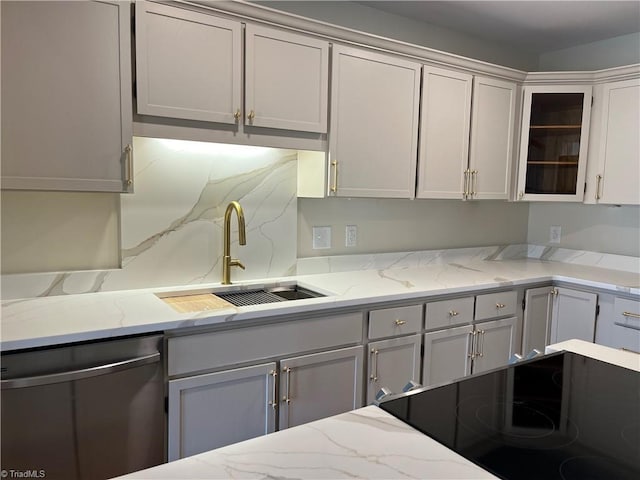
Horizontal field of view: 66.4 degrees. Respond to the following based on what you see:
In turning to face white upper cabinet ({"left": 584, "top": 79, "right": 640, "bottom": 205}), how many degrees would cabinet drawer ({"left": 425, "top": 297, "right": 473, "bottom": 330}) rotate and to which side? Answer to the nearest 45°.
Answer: approximately 90° to its left

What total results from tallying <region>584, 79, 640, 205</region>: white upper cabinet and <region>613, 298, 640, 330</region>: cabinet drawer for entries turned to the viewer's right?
0

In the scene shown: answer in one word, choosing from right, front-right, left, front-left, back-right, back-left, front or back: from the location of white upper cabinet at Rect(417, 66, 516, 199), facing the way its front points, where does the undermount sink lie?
right

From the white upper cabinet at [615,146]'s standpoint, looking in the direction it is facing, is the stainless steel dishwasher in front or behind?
in front

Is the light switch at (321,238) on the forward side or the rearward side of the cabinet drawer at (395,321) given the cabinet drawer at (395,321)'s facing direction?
on the rearward side

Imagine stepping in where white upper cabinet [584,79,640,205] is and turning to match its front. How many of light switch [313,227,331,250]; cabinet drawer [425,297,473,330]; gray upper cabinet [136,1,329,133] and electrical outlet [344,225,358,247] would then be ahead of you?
4

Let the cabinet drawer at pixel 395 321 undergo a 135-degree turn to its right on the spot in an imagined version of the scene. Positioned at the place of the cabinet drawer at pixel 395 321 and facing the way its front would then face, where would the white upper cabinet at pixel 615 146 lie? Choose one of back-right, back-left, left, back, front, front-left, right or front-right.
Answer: back-right

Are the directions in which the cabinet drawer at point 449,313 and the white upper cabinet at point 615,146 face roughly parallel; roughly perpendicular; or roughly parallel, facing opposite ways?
roughly perpendicular

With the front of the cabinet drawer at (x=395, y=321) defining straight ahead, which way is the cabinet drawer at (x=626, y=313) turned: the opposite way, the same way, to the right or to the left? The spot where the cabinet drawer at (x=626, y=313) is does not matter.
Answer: to the right

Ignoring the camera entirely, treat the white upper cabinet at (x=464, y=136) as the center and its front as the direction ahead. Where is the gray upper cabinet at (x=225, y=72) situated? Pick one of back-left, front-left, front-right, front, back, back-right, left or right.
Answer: right

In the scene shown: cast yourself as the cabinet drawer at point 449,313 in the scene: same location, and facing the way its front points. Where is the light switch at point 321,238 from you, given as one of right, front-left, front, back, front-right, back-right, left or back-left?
back-right
